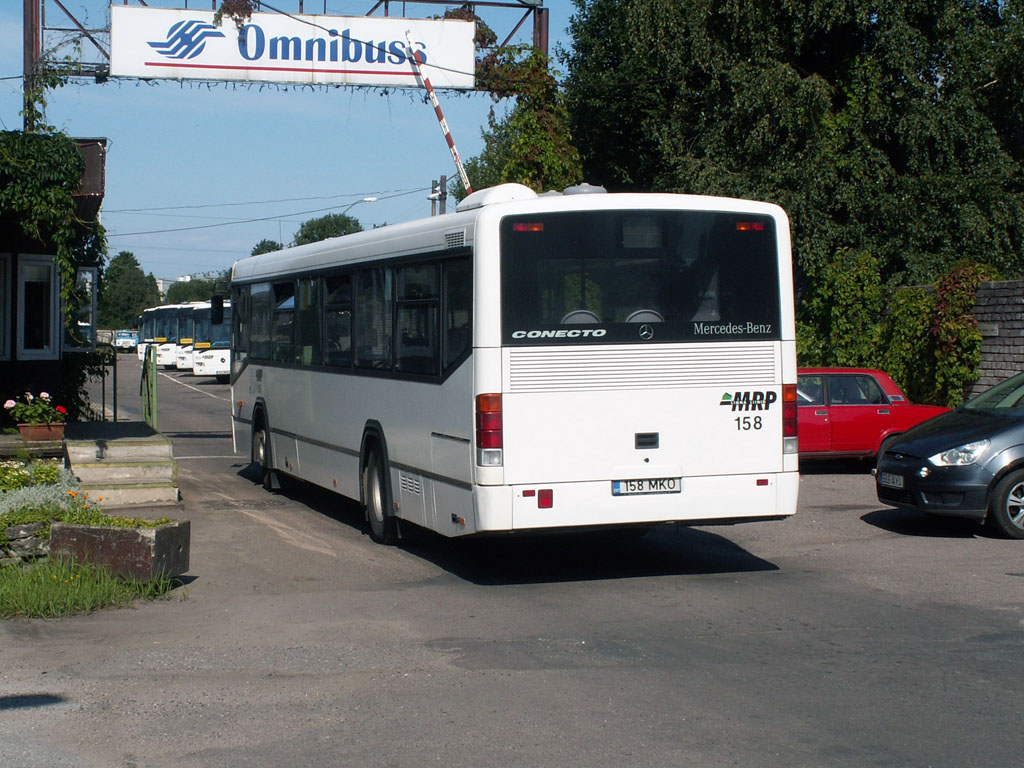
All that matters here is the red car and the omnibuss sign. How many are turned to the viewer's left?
1

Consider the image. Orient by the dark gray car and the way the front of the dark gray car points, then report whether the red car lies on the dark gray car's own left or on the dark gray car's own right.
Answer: on the dark gray car's own right

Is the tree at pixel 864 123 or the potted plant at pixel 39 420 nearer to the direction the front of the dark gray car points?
the potted plant

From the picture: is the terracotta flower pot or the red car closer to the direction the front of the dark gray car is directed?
the terracotta flower pot

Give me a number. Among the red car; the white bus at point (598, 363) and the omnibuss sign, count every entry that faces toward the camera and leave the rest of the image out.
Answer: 1

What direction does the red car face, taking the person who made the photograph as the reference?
facing to the left of the viewer

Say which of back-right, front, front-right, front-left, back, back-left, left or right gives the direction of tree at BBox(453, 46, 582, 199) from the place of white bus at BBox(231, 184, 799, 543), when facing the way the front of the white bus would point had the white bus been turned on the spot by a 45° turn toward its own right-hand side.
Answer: front

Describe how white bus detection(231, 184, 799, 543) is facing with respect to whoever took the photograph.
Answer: facing away from the viewer and to the left of the viewer

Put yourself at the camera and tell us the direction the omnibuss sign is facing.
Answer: facing the viewer

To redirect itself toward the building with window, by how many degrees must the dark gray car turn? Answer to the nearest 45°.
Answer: approximately 45° to its right

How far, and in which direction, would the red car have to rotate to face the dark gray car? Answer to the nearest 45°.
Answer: approximately 90° to its left

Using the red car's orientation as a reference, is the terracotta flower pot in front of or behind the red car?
in front

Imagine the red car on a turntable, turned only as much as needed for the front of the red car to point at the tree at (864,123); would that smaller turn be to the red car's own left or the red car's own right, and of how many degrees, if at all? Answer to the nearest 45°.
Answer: approximately 90° to the red car's own right

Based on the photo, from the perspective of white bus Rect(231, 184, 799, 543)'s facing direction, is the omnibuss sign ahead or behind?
ahead
